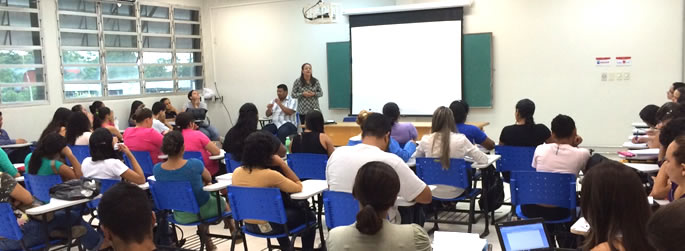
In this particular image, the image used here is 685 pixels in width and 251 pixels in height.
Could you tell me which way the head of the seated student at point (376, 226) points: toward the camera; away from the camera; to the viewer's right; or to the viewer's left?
away from the camera

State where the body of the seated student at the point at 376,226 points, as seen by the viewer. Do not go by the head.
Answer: away from the camera

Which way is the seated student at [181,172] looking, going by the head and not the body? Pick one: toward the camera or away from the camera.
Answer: away from the camera

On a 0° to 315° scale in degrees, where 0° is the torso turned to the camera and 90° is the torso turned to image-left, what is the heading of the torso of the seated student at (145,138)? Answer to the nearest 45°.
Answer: approximately 225°

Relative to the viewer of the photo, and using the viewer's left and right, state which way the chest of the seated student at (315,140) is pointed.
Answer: facing away from the viewer

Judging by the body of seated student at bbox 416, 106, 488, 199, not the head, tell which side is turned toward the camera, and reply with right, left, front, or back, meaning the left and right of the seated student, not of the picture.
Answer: back

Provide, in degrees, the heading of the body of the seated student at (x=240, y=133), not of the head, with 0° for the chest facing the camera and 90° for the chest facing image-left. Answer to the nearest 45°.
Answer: approximately 225°

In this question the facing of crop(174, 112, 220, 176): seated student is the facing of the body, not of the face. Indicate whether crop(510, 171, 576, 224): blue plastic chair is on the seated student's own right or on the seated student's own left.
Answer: on the seated student's own right

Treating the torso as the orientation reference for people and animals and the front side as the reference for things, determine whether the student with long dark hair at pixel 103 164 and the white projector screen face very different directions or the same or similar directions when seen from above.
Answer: very different directions

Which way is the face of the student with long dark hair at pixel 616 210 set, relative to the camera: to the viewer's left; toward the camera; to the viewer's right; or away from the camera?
away from the camera

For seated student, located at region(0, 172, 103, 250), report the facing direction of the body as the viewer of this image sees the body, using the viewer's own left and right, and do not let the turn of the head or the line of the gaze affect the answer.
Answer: facing to the right of the viewer

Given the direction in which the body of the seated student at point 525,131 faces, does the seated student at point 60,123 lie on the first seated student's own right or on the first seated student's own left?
on the first seated student's own left

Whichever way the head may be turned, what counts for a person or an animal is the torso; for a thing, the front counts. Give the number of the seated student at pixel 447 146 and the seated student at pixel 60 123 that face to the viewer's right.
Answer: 1

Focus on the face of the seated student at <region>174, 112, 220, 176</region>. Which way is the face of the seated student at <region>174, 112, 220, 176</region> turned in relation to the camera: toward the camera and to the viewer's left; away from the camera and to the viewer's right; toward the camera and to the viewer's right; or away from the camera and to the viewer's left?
away from the camera and to the viewer's right

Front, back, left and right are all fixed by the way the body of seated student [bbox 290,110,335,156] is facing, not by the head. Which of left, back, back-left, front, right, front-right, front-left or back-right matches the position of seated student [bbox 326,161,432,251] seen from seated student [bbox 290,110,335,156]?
back
